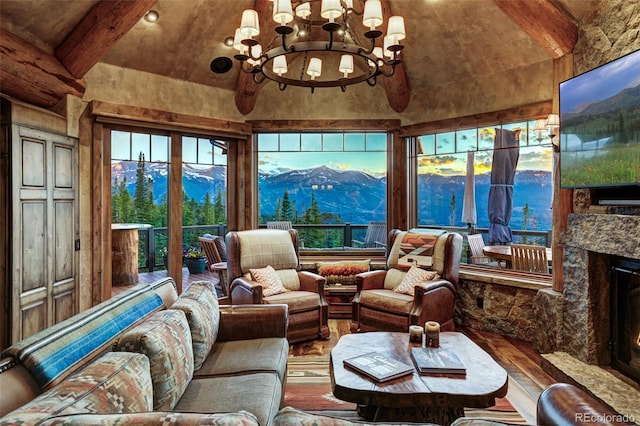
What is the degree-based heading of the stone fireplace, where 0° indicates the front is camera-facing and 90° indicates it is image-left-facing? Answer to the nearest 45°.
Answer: approximately 45°

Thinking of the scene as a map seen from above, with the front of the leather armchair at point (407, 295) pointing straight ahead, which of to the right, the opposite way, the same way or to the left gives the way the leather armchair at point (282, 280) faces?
to the left

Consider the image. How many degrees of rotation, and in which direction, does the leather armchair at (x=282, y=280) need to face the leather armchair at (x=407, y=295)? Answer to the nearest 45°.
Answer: approximately 45° to its left

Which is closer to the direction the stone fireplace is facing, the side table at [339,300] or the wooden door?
the wooden door

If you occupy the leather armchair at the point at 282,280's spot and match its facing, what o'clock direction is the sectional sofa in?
The sectional sofa is roughly at 2 o'clock from the leather armchair.

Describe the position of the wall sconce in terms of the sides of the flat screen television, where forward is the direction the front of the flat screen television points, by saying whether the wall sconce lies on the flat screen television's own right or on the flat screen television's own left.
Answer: on the flat screen television's own right

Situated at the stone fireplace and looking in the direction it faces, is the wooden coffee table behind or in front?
in front

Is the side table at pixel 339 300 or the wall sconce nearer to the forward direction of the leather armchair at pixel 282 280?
the wall sconce

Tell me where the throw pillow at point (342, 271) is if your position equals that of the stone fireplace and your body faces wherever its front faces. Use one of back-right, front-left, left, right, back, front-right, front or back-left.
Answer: front-right

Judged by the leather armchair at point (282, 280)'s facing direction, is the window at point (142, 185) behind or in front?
behind

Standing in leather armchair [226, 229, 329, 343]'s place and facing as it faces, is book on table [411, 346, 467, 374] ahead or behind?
ahead

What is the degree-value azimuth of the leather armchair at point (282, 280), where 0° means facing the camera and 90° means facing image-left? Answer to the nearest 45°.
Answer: approximately 315°
